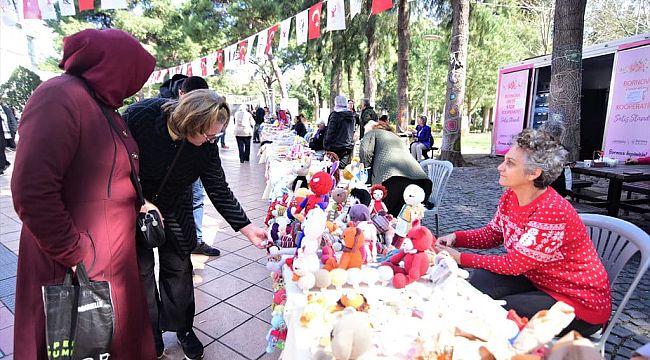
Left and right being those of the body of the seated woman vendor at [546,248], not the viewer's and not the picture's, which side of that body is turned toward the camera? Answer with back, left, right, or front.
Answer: left

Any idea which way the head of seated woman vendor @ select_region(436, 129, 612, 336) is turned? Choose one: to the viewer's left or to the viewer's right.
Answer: to the viewer's left

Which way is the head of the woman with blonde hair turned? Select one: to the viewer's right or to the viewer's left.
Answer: to the viewer's right

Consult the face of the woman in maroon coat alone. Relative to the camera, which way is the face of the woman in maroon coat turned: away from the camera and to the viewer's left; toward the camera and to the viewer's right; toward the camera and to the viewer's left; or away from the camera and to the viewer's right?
away from the camera and to the viewer's right

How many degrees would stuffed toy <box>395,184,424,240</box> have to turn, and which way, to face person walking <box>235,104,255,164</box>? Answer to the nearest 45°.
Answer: approximately 90° to its right

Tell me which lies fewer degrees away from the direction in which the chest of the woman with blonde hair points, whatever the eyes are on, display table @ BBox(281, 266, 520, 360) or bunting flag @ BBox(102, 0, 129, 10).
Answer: the display table

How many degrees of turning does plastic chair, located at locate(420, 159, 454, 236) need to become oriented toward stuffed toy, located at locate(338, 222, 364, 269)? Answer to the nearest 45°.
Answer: approximately 45° to its left
